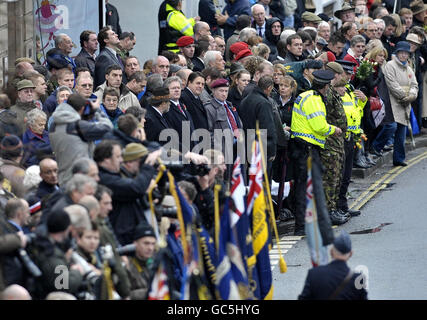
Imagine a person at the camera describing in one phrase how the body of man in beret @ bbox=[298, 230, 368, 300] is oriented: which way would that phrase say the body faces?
away from the camera

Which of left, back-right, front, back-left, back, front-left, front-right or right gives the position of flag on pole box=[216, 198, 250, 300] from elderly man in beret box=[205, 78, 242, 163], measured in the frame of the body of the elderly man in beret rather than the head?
front-right

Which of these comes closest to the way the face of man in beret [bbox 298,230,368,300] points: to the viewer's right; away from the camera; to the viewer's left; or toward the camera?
away from the camera

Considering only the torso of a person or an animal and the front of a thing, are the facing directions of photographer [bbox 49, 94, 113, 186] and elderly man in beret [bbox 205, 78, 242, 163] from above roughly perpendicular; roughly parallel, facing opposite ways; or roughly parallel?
roughly perpendicular

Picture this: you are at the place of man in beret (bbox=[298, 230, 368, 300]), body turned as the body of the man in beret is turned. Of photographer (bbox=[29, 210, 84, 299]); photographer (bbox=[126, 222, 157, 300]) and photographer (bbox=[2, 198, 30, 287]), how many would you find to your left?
3

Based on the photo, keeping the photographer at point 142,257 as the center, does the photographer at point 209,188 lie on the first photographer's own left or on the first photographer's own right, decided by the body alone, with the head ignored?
on the first photographer's own left

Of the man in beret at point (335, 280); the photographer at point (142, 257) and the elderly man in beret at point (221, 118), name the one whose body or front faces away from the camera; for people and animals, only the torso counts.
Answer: the man in beret at point (335, 280)

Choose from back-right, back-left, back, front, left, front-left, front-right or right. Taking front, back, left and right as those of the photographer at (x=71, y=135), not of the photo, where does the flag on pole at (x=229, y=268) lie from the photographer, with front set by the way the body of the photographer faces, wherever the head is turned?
right

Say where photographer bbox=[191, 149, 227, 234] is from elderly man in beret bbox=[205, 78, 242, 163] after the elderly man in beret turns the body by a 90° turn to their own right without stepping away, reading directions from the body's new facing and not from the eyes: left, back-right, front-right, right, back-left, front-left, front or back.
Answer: front-left
